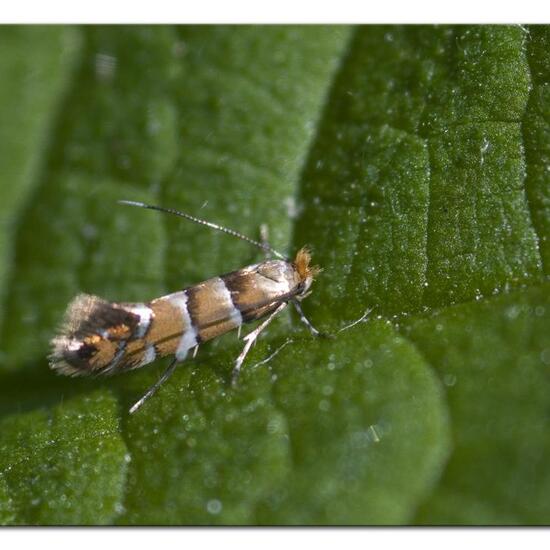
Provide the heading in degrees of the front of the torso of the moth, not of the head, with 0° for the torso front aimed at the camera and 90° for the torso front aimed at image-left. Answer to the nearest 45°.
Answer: approximately 270°
